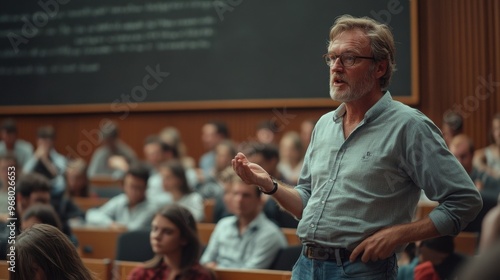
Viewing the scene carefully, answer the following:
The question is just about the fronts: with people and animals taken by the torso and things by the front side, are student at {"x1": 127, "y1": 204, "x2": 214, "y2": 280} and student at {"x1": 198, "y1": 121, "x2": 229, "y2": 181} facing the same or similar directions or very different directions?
same or similar directions

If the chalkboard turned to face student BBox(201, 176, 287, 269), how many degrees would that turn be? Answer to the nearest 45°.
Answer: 0° — it already faces them

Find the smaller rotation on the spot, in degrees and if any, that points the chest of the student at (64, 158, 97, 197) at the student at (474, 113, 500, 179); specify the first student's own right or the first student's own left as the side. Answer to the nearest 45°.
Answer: approximately 45° to the first student's own left

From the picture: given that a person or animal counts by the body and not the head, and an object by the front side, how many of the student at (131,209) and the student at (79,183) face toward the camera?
2

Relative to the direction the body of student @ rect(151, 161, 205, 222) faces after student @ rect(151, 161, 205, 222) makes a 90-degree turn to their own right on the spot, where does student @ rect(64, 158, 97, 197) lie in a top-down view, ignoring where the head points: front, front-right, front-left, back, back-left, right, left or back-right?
front

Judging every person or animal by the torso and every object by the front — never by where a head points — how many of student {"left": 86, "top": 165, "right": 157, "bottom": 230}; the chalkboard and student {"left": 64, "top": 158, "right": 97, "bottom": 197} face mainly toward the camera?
3

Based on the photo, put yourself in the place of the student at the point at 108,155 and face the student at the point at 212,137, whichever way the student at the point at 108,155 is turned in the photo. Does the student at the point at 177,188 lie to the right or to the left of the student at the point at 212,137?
right

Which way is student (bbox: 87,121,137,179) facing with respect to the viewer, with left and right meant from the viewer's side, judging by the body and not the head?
facing the viewer

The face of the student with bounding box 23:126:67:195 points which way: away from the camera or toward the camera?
toward the camera

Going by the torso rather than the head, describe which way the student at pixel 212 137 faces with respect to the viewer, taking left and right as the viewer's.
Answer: facing the viewer and to the left of the viewer

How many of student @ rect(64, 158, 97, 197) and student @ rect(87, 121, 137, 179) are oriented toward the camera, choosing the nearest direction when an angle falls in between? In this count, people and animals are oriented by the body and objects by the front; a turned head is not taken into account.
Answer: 2

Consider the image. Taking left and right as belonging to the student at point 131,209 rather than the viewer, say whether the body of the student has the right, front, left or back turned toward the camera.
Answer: front

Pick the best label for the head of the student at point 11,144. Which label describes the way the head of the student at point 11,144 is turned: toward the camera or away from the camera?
toward the camera

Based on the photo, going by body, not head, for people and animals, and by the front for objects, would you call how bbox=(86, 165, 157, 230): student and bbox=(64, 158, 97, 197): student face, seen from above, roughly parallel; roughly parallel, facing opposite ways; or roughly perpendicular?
roughly parallel
